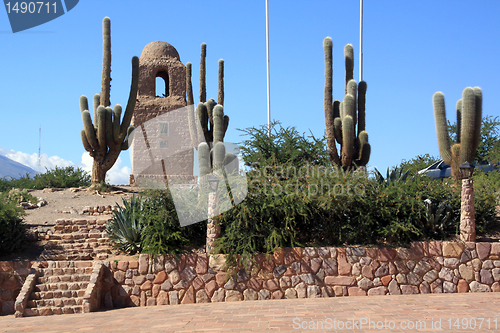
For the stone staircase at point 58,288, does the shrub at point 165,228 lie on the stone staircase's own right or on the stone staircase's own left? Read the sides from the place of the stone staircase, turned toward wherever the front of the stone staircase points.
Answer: on the stone staircase's own left

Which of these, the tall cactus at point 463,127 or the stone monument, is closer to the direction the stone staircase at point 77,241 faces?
the tall cactus

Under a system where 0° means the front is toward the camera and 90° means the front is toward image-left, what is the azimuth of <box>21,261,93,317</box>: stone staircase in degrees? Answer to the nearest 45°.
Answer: approximately 0°

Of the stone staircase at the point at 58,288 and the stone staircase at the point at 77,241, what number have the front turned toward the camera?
2

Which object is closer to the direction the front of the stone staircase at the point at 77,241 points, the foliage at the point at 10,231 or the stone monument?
the foliage

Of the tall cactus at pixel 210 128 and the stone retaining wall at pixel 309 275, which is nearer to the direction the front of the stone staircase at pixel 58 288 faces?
the stone retaining wall

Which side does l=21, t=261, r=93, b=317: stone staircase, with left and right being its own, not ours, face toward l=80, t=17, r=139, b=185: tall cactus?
back

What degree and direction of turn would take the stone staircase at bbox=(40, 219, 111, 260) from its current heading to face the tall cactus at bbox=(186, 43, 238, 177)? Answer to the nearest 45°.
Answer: approximately 135° to its left

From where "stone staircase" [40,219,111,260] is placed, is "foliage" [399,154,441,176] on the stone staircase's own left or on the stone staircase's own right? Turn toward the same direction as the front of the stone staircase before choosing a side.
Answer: on the stone staircase's own left
